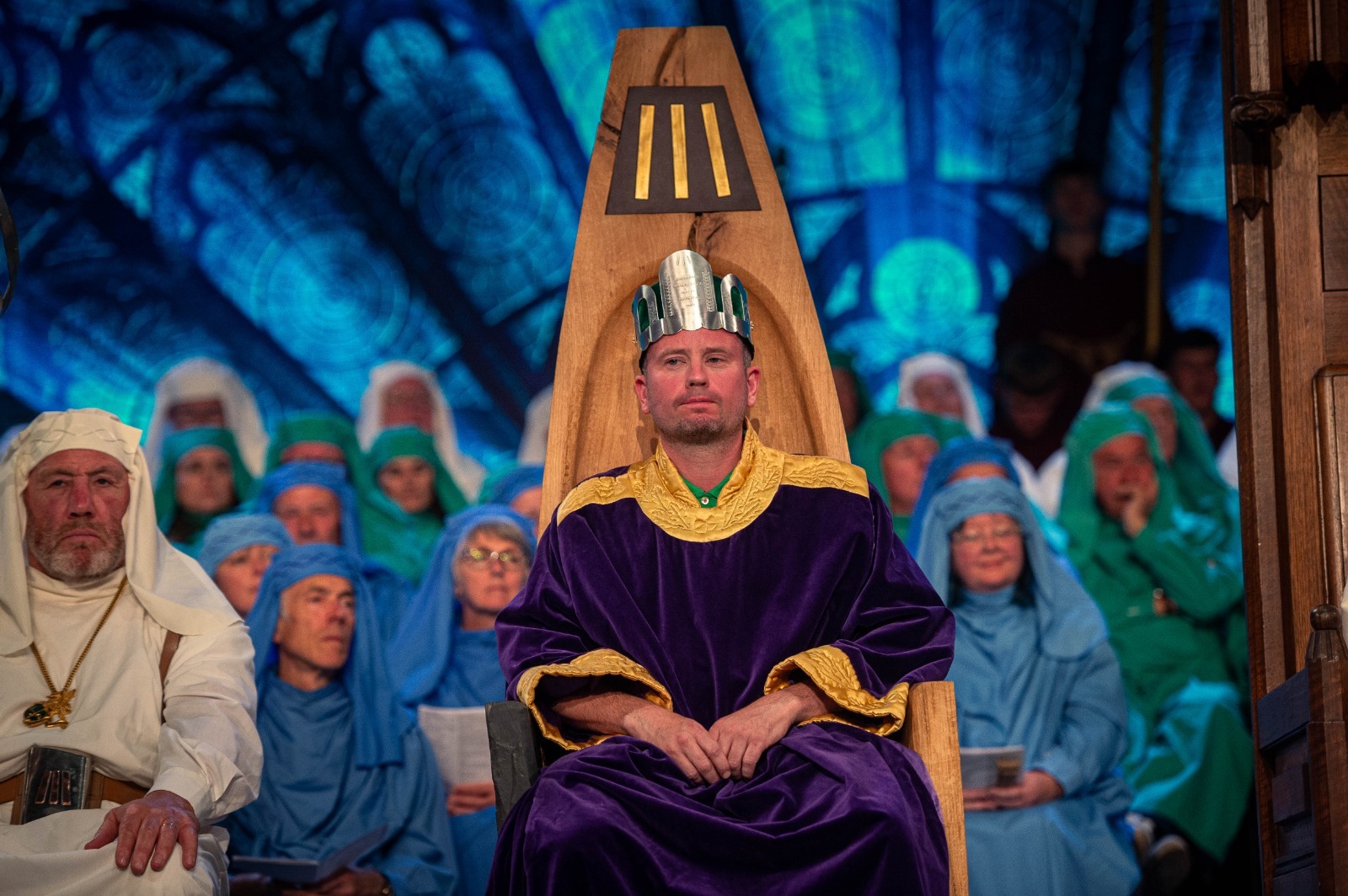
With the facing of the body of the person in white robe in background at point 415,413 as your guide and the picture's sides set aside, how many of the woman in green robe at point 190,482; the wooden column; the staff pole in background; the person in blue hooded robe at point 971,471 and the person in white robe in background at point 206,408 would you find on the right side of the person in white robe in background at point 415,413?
2

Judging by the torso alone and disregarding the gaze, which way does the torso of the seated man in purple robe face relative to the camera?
toward the camera

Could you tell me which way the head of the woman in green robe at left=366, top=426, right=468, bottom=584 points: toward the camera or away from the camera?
toward the camera

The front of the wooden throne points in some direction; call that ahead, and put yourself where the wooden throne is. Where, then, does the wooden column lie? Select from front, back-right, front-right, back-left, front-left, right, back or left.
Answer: left

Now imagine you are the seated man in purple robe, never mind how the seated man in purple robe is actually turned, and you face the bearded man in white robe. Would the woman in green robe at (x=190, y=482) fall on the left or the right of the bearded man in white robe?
right

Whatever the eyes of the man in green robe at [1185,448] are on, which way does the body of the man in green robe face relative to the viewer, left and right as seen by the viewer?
facing the viewer and to the left of the viewer

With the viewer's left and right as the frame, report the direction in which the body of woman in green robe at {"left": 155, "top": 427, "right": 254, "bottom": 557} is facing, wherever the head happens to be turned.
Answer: facing the viewer

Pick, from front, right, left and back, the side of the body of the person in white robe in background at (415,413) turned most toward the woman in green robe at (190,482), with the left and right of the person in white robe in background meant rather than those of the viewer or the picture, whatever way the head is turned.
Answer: right

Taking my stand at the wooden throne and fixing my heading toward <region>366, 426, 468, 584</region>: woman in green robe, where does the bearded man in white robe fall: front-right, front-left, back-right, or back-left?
front-left

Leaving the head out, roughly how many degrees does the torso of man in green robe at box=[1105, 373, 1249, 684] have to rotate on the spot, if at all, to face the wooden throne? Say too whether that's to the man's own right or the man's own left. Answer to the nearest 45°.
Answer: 0° — they already face it

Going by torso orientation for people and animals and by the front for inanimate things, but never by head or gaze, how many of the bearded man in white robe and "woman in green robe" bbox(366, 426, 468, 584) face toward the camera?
2

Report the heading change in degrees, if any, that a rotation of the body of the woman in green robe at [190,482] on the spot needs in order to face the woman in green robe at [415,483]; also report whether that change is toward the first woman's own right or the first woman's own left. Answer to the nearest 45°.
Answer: approximately 90° to the first woman's own left

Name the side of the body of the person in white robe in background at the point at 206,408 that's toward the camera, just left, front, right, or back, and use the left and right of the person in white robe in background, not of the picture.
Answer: front

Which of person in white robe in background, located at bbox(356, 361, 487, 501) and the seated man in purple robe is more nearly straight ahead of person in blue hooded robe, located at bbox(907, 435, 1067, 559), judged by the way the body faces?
the seated man in purple robe

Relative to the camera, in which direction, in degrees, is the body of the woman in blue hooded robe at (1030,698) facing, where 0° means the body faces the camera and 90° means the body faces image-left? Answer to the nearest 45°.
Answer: approximately 45°

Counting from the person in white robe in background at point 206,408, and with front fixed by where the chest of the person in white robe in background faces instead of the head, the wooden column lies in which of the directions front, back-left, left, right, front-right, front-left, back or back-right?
front-left

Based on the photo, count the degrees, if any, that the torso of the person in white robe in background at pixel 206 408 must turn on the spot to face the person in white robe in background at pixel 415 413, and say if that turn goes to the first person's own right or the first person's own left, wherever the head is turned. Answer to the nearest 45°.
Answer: approximately 90° to the first person's own left
